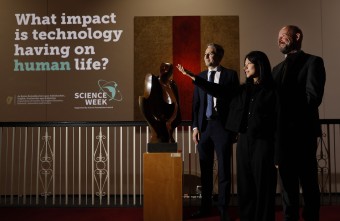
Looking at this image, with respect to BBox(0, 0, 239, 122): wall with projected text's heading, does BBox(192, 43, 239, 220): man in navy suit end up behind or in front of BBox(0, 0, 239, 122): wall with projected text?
in front

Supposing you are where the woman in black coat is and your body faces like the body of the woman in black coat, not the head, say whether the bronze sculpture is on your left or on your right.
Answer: on your right

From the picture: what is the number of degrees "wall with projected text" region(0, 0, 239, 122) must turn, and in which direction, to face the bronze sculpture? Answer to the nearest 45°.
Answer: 0° — it already faces it

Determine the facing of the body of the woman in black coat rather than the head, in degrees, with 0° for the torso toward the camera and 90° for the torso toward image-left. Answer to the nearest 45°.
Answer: approximately 45°

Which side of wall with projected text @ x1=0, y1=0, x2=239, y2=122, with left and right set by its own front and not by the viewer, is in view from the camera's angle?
front

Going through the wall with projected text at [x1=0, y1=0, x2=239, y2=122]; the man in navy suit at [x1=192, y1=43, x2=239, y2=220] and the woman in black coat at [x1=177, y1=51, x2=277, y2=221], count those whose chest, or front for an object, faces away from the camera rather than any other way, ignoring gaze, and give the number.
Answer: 0

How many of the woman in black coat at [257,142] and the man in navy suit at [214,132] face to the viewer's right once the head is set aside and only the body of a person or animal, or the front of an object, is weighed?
0

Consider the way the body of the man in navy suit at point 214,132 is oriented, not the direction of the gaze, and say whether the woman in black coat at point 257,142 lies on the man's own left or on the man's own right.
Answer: on the man's own left

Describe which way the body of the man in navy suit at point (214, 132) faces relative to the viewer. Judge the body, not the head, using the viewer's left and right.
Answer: facing the viewer and to the left of the viewer

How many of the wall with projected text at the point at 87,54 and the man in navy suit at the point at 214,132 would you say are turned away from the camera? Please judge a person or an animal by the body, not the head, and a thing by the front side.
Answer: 0

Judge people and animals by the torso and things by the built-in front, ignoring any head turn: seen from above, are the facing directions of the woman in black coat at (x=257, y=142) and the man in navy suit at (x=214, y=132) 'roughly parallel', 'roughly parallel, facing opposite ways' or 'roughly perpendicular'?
roughly parallel
